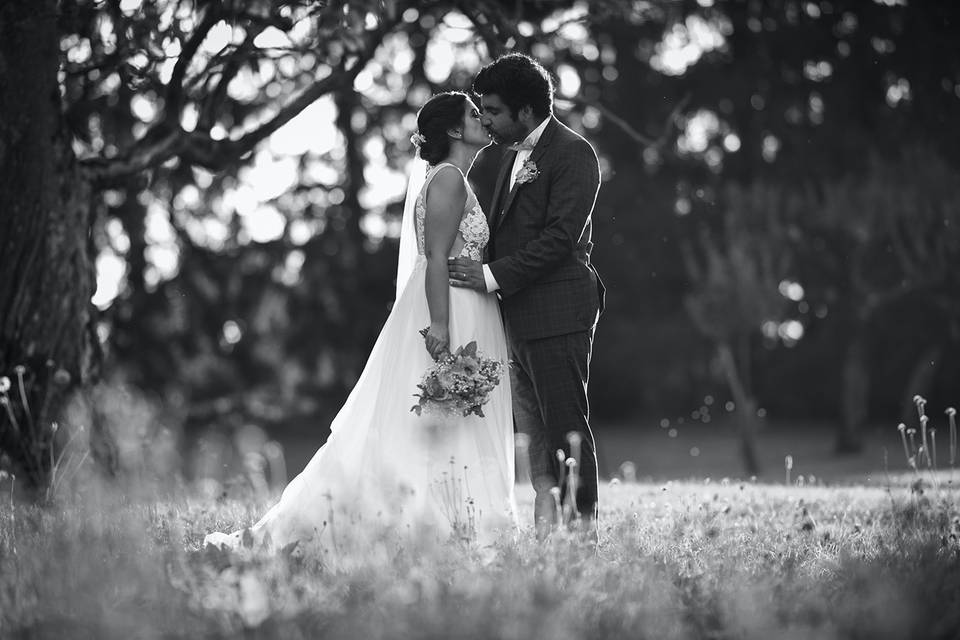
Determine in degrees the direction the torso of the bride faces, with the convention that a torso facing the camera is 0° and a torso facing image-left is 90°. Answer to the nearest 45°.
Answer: approximately 270°

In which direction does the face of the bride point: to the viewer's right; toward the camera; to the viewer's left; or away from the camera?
to the viewer's right

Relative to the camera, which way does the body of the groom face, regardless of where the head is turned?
to the viewer's left

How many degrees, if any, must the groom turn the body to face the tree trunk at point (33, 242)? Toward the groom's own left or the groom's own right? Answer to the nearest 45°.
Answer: approximately 45° to the groom's own right

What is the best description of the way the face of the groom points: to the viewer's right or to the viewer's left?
to the viewer's left

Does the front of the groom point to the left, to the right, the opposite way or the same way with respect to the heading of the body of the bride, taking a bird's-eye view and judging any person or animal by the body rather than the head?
the opposite way

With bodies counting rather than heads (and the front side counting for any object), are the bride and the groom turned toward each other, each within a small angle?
yes

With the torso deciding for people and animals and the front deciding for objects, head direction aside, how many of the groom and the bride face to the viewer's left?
1
